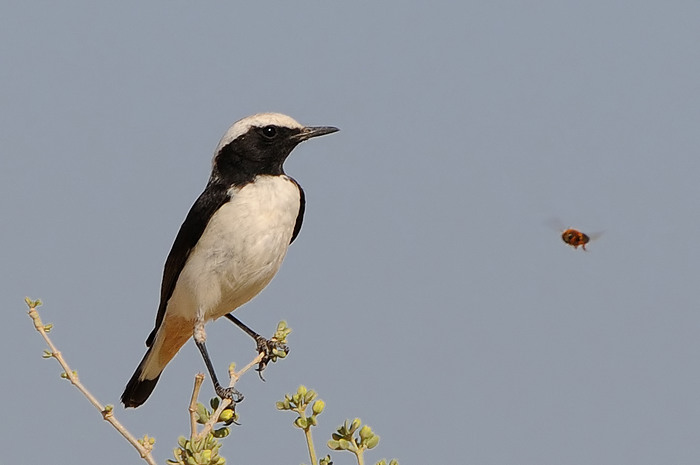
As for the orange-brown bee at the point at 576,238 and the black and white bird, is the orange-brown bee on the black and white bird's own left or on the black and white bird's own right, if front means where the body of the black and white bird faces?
on the black and white bird's own left

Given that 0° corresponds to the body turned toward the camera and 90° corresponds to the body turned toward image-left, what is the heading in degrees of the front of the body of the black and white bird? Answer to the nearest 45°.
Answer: approximately 315°
